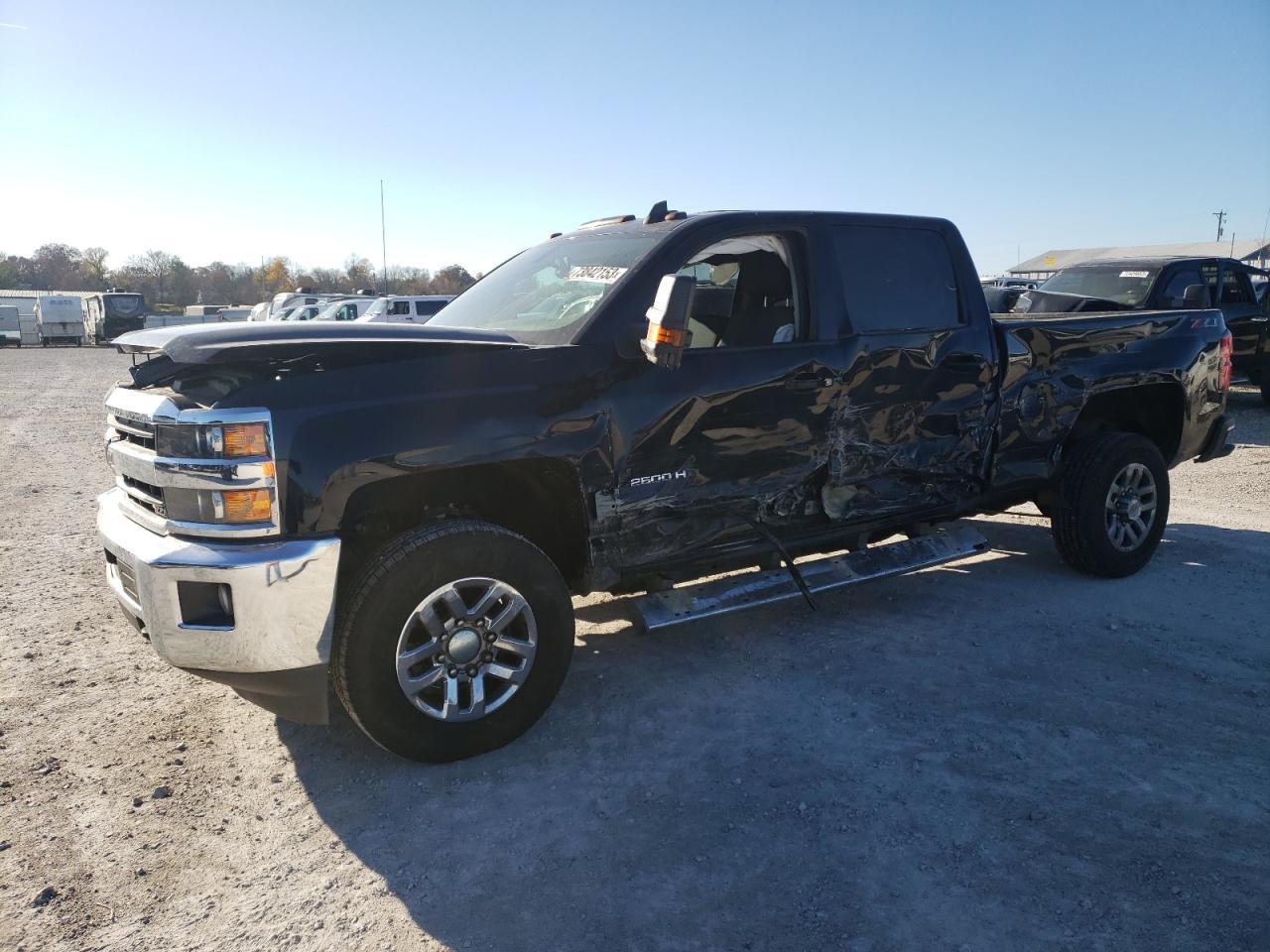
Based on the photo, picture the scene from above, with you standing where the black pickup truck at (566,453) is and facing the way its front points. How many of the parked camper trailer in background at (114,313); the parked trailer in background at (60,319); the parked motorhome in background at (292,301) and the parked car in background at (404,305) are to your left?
0

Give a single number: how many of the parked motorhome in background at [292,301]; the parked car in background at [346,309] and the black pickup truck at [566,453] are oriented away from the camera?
0

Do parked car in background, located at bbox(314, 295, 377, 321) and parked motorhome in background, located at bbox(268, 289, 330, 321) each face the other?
no

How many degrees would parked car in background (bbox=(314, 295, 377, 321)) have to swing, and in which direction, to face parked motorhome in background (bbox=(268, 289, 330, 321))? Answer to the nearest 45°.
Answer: approximately 135° to its right

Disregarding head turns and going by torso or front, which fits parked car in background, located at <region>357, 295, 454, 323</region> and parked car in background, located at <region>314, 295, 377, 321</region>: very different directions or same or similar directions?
same or similar directions

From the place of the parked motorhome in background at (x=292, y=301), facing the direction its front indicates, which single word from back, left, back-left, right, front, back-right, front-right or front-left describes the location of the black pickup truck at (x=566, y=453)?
front-left

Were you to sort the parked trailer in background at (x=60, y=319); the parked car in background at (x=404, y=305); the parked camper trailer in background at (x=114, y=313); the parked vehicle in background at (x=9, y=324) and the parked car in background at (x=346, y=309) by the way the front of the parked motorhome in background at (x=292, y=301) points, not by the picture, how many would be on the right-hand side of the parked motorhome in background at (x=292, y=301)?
3

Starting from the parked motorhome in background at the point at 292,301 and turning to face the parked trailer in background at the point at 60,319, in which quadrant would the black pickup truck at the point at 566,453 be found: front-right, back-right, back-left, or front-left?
back-left

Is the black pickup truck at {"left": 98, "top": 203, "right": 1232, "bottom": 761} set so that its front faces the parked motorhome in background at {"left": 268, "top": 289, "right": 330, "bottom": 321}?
no

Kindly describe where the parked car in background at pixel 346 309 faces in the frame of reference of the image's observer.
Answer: facing the viewer and to the left of the viewer

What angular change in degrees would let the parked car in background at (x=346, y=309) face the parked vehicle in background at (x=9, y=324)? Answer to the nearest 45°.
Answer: approximately 90° to its right

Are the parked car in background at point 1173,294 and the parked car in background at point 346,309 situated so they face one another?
no

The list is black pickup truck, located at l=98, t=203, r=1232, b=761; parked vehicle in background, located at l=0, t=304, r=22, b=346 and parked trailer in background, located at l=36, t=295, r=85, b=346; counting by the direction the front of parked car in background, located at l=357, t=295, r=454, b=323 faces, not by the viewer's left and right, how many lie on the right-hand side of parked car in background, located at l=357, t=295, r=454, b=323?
2

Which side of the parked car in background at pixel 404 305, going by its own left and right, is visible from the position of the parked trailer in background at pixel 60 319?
right

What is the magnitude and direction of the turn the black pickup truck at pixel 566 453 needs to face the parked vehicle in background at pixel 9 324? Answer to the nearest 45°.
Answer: approximately 90° to its right

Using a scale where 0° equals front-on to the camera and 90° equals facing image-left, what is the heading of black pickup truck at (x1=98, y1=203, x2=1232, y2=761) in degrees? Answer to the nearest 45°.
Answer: approximately 45°

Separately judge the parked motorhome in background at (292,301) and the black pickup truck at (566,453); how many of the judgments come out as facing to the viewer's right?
0

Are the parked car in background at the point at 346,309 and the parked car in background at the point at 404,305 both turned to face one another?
no

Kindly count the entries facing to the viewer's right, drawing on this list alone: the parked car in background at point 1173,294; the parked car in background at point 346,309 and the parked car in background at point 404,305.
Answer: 0
